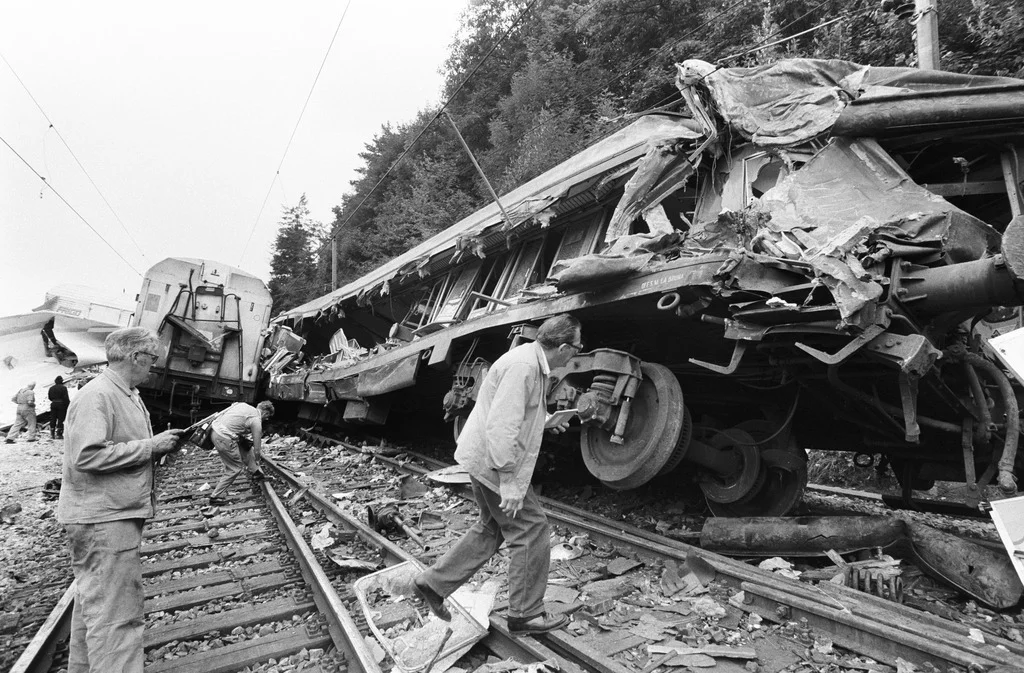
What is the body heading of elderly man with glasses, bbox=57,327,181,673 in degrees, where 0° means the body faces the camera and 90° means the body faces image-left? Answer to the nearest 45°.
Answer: approximately 270°

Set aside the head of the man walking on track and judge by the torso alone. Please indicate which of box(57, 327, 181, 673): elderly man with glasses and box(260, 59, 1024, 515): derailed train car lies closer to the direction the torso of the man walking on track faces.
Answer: the derailed train car

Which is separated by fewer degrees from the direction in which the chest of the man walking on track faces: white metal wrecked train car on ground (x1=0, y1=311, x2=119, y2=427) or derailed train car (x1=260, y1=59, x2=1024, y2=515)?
the derailed train car

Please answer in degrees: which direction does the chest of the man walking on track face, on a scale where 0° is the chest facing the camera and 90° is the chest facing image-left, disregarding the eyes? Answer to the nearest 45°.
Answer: approximately 270°

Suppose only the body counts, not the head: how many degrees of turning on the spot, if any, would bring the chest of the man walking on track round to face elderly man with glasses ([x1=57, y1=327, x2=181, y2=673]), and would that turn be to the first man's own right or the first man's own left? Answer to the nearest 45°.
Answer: approximately 180°

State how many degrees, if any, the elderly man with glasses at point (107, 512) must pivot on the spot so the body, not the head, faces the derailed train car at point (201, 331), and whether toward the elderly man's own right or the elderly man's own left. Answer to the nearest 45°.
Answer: approximately 90° to the elderly man's own left

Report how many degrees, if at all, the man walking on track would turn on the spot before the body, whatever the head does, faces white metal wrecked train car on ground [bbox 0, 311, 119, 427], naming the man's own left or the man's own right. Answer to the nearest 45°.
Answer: approximately 135° to the man's own left

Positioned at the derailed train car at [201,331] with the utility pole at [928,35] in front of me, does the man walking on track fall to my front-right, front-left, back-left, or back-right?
front-right

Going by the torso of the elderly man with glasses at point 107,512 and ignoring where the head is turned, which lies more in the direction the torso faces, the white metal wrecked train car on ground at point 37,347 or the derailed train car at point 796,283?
the derailed train car

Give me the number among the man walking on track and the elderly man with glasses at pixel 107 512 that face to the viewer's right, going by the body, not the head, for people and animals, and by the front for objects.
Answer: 2

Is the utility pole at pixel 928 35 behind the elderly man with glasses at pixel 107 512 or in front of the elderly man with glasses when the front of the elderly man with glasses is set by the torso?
in front

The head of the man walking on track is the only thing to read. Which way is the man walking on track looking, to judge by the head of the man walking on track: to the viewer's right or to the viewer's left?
to the viewer's right

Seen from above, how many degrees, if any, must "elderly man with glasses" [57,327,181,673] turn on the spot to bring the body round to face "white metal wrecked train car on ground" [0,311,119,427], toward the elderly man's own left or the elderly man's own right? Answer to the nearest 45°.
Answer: approximately 90° to the elderly man's own left

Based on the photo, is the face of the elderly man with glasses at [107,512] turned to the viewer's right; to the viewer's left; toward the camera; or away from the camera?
to the viewer's right
